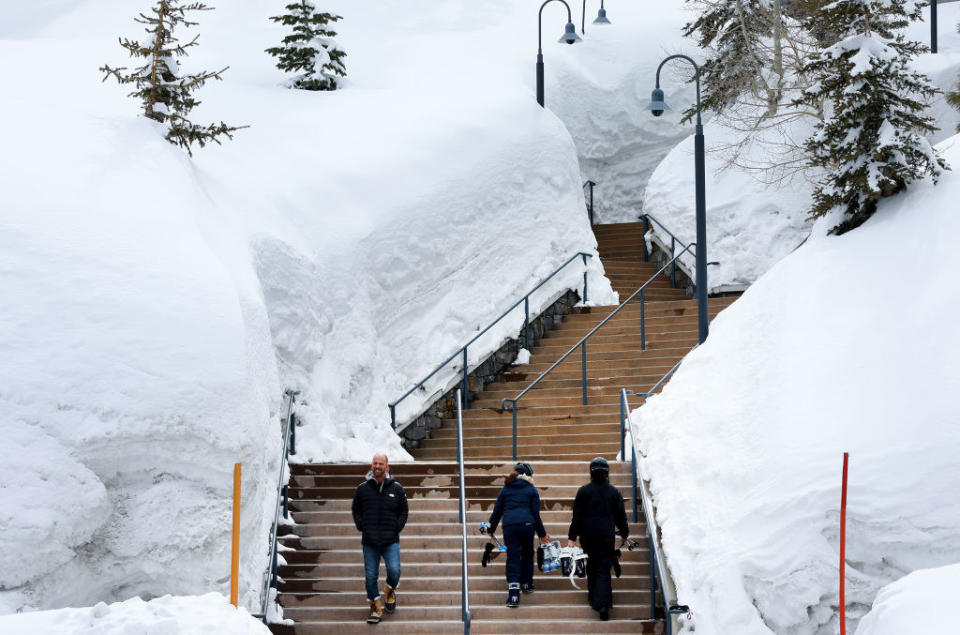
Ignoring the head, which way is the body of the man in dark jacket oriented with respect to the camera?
toward the camera

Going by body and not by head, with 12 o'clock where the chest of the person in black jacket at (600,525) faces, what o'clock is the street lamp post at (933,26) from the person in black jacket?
The street lamp post is roughly at 1 o'clock from the person in black jacket.

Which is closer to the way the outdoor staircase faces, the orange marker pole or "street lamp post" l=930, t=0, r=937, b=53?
the orange marker pole

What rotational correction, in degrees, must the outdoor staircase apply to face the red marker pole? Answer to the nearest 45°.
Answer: approximately 45° to its left

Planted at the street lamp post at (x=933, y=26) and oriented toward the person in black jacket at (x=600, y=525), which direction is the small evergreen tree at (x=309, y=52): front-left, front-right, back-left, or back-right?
front-right

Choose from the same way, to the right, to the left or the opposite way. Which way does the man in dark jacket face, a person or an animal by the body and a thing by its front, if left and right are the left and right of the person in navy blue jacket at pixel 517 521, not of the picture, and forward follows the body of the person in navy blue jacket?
the opposite way

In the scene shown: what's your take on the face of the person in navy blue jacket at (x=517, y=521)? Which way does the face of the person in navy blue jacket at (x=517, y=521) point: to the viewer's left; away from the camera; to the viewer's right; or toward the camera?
away from the camera

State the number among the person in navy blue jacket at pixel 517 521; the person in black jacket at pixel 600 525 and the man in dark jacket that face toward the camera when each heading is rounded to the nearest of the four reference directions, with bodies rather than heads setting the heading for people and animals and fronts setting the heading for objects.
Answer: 1

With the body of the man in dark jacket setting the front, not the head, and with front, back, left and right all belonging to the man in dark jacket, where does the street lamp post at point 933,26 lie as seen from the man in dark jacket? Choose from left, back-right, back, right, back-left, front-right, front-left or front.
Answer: back-left

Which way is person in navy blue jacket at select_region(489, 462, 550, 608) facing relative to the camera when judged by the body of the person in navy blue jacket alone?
away from the camera

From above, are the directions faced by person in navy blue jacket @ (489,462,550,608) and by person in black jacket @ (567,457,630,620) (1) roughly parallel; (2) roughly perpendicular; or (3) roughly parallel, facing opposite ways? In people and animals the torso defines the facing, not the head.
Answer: roughly parallel

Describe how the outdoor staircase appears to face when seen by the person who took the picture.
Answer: facing the viewer

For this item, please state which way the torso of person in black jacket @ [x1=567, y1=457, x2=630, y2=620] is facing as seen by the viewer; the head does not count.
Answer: away from the camera

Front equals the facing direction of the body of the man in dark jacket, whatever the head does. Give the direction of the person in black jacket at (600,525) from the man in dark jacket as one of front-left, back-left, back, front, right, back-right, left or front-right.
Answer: left

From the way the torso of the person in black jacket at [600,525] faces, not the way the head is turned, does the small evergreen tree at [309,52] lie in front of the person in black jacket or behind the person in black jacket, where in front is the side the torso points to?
in front

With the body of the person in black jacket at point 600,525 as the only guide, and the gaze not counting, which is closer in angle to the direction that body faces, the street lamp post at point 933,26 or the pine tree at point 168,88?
the street lamp post

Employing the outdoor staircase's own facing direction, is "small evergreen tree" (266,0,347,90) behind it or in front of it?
behind

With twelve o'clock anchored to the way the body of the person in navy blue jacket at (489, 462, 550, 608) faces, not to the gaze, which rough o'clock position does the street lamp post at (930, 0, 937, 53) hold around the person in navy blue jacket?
The street lamp post is roughly at 1 o'clock from the person in navy blue jacket.
